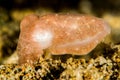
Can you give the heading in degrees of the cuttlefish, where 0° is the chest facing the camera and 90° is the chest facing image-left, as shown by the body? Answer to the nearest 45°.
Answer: approximately 90°
